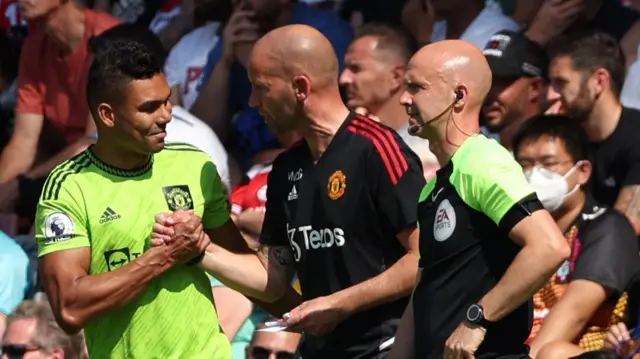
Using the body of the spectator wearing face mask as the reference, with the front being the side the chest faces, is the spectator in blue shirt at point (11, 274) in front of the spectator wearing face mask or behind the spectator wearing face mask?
in front

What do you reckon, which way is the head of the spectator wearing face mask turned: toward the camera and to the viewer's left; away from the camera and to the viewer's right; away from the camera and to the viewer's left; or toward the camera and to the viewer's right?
toward the camera and to the viewer's left

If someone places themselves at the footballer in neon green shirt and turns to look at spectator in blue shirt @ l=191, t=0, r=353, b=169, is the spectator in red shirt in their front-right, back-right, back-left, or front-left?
front-left

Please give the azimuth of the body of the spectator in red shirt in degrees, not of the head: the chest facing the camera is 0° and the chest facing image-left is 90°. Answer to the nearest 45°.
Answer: approximately 45°

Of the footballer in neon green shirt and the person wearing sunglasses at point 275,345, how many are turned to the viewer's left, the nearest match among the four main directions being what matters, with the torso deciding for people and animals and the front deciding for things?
0

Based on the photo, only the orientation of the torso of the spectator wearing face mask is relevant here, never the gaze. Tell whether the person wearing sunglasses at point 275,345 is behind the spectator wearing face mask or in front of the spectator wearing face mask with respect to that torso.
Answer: in front

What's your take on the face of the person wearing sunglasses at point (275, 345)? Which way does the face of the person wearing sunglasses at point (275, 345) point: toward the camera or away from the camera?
toward the camera

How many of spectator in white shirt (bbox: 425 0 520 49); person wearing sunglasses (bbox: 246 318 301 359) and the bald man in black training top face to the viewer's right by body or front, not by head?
0

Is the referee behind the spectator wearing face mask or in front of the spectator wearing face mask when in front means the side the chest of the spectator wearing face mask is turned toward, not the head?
in front

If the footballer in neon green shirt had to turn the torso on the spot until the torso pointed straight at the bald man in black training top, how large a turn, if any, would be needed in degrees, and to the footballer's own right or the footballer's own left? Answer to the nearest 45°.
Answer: approximately 45° to the footballer's own left

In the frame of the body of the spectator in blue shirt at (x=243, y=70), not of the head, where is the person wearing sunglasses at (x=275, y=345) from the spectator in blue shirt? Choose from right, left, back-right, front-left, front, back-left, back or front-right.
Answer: front-left

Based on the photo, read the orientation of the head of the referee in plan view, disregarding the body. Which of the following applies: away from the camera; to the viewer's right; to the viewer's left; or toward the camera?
to the viewer's left

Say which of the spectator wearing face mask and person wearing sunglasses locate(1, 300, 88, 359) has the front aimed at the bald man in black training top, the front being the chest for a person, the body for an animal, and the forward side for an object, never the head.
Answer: the spectator wearing face mask

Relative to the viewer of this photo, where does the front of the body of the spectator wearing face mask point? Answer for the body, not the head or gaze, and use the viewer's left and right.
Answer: facing the viewer and to the left of the viewer

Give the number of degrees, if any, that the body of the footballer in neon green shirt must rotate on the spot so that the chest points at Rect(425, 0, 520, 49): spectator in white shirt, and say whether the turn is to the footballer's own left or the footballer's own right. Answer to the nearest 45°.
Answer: approximately 90° to the footballer's own left
